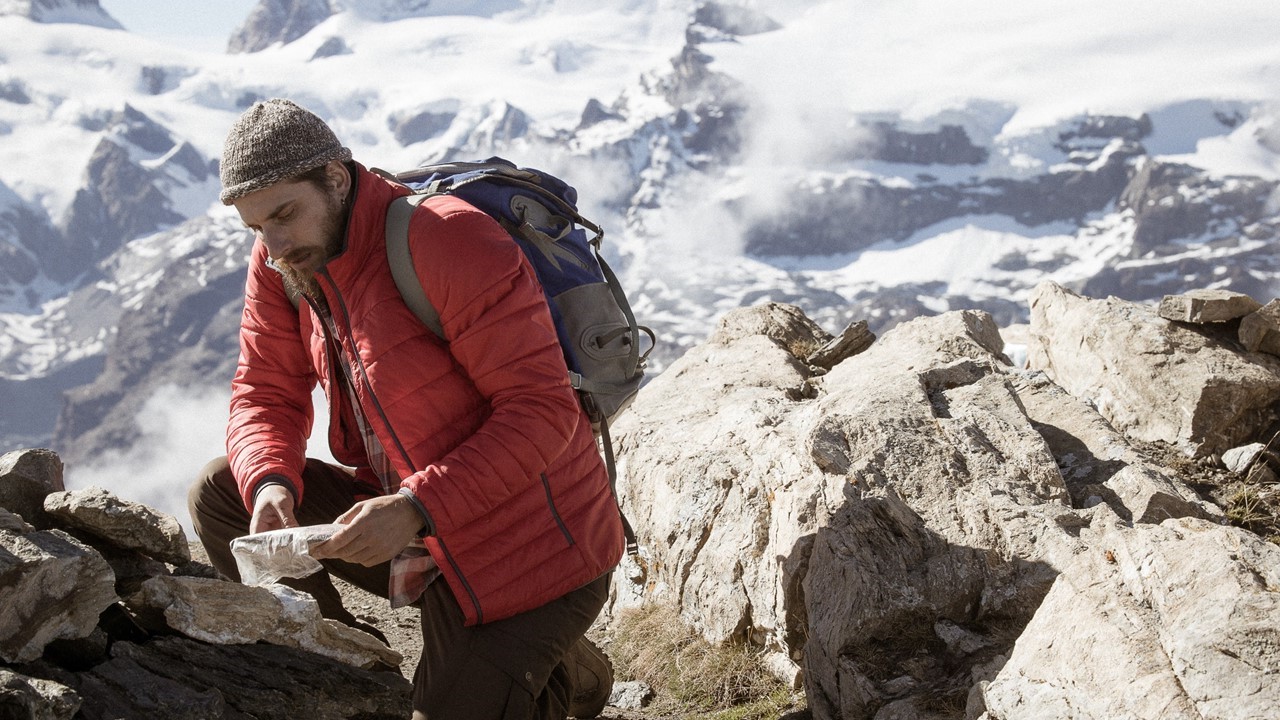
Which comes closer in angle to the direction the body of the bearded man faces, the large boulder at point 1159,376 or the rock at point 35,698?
the rock

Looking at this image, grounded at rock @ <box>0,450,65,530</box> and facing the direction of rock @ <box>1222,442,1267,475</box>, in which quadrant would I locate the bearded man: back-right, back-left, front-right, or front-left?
front-right

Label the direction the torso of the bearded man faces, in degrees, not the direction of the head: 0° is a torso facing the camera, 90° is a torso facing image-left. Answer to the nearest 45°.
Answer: approximately 45°

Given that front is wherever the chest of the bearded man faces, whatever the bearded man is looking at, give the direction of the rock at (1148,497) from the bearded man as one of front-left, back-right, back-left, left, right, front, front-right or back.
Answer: back-left

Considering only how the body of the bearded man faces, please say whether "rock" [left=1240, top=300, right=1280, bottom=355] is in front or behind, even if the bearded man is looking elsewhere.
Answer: behind

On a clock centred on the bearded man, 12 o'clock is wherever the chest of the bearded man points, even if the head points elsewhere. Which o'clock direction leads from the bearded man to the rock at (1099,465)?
The rock is roughly at 7 o'clock from the bearded man.

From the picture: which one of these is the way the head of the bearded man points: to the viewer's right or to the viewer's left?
to the viewer's left

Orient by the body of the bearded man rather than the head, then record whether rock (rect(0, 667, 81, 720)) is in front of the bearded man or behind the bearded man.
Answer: in front

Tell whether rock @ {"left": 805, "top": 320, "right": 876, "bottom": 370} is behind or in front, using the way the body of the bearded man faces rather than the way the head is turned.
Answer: behind
